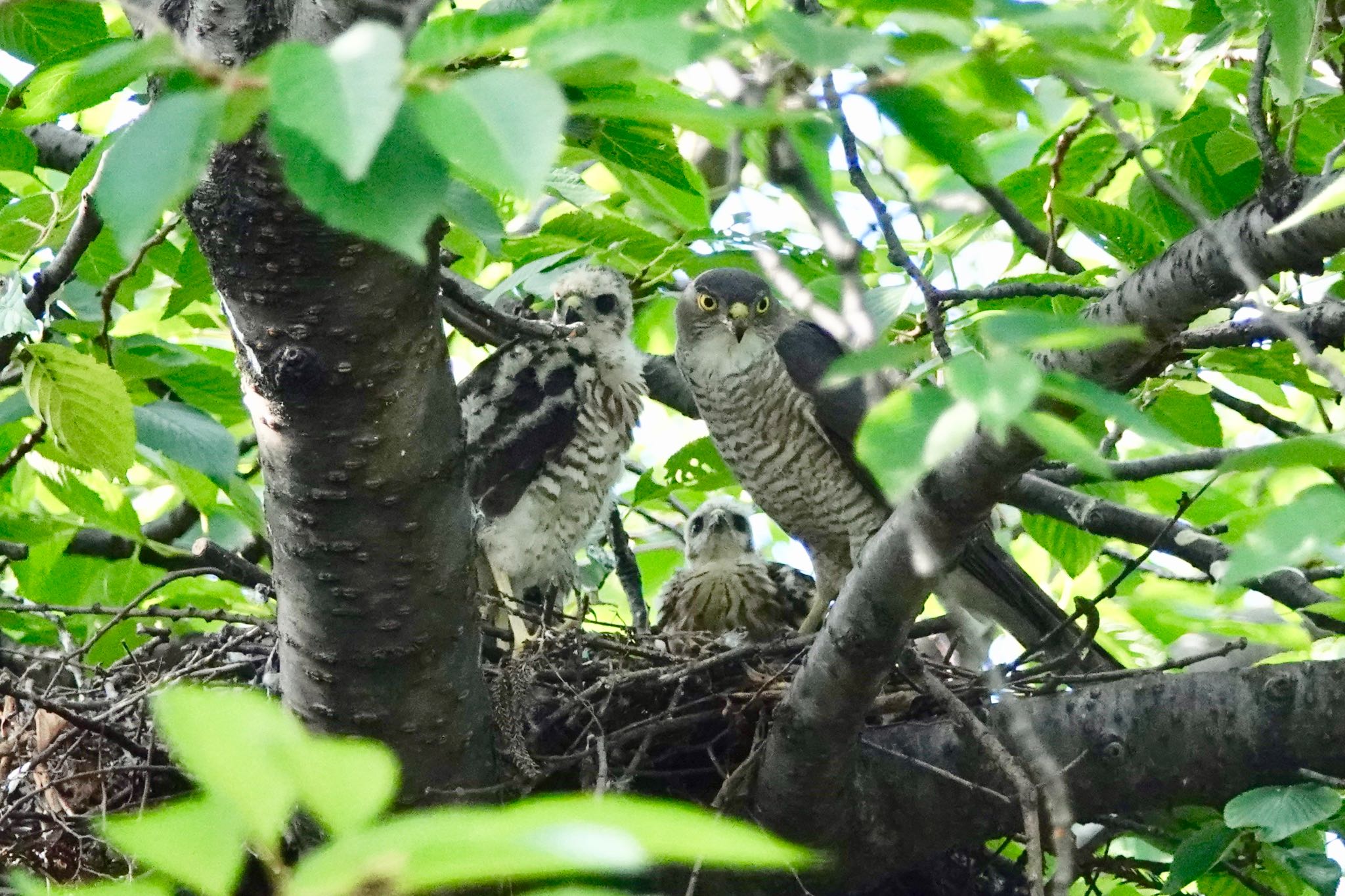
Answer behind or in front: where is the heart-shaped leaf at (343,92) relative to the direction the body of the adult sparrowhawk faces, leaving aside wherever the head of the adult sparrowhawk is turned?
in front

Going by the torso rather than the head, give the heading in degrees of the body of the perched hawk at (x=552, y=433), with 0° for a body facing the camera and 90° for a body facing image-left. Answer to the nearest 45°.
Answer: approximately 315°

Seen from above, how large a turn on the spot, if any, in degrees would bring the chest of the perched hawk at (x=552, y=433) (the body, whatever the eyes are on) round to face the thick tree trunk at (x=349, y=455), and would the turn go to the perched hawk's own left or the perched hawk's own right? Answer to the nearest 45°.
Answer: approximately 45° to the perched hawk's own right

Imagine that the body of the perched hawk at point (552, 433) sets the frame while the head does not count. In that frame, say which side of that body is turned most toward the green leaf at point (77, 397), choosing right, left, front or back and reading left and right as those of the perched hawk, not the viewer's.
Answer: right

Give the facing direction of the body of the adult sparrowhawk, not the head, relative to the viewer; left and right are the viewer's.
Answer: facing the viewer and to the left of the viewer

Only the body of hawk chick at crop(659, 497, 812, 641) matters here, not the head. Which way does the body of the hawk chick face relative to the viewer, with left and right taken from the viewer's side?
facing the viewer

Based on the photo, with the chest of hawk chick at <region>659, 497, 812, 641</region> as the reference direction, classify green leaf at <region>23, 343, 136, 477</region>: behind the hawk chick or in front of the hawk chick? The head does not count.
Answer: in front

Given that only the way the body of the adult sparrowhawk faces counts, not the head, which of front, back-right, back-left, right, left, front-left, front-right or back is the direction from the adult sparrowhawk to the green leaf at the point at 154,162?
front-left

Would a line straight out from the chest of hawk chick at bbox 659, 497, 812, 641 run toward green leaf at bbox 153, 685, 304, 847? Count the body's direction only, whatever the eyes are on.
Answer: yes

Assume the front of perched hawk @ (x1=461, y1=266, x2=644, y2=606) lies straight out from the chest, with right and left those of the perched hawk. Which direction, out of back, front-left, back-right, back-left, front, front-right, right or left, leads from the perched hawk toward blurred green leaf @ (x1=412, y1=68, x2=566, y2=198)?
front-right

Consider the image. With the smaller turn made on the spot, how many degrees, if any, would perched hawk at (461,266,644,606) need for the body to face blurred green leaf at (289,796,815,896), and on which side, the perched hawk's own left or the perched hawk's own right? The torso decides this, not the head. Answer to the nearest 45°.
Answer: approximately 45° to the perched hawk's own right

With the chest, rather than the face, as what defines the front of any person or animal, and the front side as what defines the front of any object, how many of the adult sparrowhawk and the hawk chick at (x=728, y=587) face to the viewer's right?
0

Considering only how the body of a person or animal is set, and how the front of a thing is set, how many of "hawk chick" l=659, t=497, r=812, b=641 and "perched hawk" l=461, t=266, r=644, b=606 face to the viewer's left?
0
